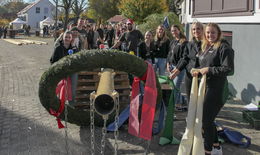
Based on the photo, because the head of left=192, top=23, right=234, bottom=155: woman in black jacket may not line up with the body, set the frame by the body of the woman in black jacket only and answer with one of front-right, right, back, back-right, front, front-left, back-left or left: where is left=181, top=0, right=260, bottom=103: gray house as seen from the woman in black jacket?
back-right

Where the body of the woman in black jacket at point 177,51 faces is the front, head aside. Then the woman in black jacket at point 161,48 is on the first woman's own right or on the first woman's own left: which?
on the first woman's own right

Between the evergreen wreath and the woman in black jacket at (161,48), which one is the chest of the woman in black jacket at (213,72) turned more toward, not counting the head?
the evergreen wreath

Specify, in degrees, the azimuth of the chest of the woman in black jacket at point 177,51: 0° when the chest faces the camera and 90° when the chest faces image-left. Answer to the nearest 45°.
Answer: approximately 45°

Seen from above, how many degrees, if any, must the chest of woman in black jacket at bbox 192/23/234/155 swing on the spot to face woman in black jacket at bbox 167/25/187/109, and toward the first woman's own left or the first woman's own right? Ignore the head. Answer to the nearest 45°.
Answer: approximately 135° to the first woman's own right

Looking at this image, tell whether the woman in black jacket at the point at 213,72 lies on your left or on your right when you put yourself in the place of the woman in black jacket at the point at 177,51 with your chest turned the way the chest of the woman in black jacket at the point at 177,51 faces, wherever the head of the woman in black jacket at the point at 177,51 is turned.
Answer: on your left
